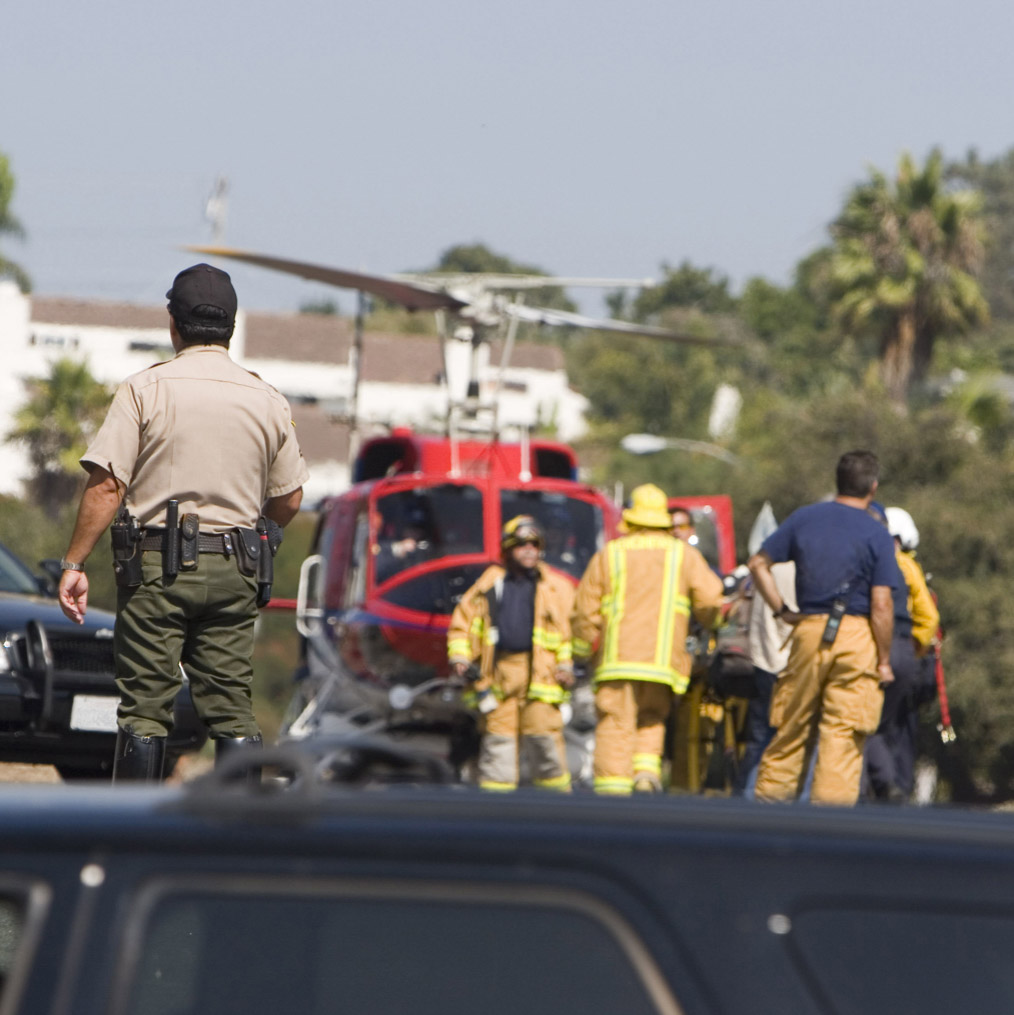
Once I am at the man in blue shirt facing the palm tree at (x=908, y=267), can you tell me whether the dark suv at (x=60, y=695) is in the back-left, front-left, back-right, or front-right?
back-left

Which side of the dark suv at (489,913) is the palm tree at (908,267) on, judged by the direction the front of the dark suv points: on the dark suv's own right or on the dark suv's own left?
on the dark suv's own right

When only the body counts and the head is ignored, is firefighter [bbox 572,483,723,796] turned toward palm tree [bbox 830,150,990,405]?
yes

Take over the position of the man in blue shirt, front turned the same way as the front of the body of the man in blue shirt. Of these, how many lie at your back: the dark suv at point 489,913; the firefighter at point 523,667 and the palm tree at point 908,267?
1

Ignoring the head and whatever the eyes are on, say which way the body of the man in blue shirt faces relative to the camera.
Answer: away from the camera

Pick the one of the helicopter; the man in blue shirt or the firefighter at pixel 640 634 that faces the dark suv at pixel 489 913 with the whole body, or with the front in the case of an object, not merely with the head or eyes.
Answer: the helicopter

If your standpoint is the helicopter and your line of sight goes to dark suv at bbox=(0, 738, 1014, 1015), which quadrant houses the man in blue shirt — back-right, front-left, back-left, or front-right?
front-left

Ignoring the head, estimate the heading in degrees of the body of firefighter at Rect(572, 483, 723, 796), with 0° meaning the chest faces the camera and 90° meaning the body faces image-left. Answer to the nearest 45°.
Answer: approximately 180°

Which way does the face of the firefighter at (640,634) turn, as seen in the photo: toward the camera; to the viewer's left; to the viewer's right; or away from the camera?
away from the camera

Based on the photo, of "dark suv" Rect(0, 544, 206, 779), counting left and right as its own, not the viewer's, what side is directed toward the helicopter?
left

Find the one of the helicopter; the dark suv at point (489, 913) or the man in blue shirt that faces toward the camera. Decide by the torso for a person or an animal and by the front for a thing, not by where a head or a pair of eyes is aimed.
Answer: the helicopter

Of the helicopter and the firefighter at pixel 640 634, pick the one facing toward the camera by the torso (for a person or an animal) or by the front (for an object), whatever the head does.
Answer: the helicopter

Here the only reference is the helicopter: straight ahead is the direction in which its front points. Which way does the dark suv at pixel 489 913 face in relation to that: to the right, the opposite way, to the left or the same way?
to the right

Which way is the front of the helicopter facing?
toward the camera

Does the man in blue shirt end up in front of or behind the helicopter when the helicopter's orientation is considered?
in front

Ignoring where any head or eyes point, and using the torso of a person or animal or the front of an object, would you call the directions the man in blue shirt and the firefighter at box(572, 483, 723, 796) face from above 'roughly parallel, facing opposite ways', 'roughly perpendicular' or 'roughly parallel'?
roughly parallel

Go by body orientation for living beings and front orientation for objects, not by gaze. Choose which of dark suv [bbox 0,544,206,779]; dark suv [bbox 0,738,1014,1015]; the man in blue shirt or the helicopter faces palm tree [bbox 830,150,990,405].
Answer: the man in blue shirt
